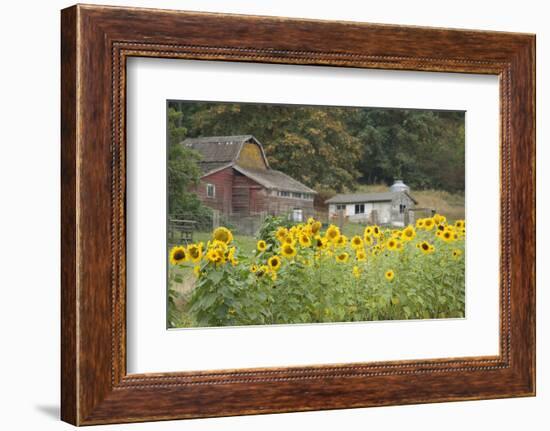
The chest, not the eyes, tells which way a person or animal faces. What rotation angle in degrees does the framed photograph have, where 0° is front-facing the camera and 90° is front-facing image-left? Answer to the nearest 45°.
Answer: approximately 315°
